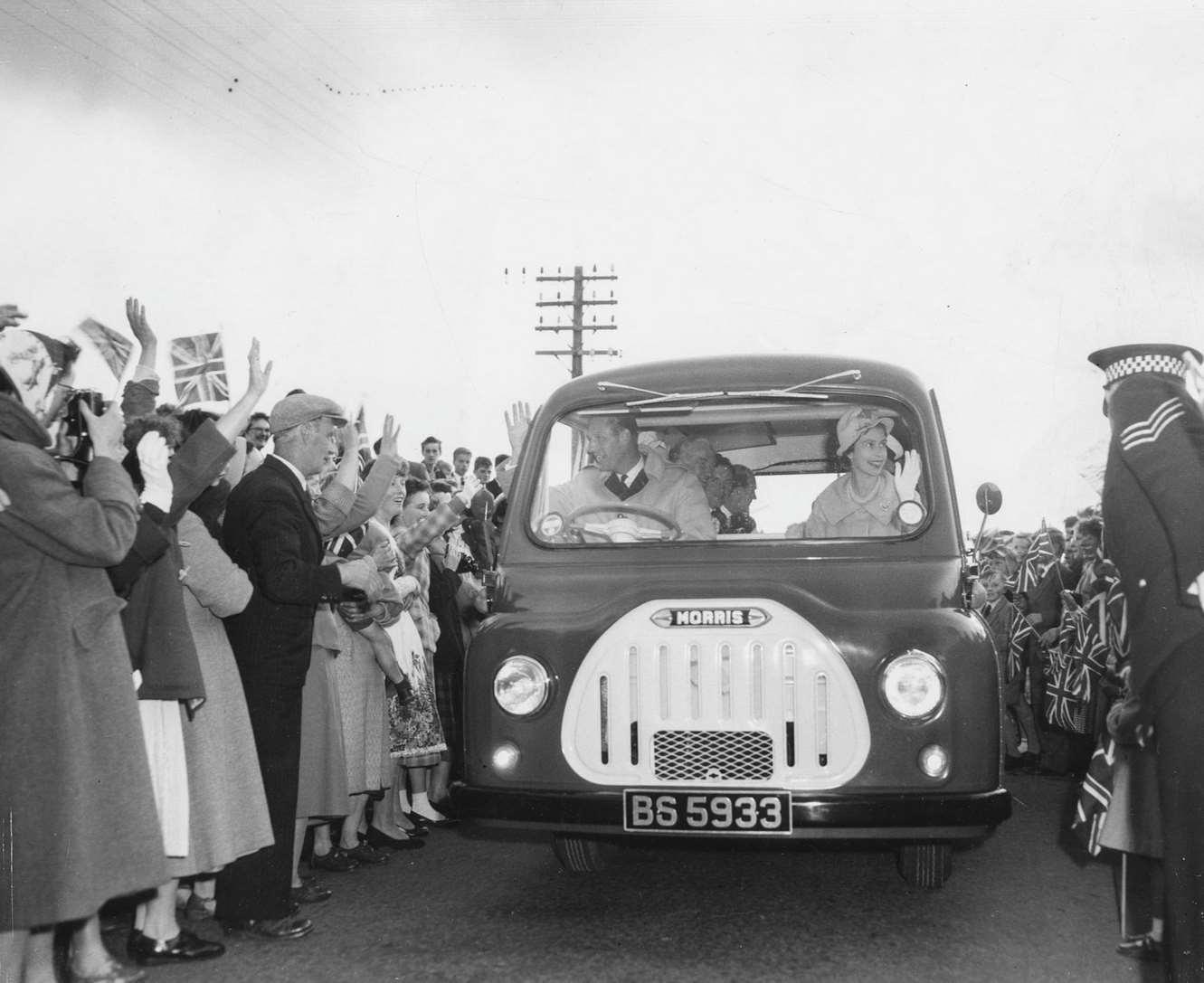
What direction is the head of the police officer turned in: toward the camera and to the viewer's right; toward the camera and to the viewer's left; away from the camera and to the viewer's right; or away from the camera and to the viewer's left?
away from the camera and to the viewer's left

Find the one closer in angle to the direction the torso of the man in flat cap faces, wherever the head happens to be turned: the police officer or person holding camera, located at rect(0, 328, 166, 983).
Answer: the police officer

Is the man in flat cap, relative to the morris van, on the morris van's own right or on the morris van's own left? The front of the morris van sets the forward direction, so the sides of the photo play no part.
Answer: on the morris van's own right

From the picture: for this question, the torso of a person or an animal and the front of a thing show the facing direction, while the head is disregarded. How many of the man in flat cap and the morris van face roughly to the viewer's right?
1

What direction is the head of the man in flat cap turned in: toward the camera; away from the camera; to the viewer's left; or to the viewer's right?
to the viewer's right

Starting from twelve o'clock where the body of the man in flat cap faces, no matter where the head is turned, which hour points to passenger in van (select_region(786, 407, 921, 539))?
The passenger in van is roughly at 12 o'clock from the man in flat cap.

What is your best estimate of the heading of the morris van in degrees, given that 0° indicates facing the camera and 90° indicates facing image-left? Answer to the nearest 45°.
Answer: approximately 0°

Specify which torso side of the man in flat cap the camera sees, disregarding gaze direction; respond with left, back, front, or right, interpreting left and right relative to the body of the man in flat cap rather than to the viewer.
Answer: right

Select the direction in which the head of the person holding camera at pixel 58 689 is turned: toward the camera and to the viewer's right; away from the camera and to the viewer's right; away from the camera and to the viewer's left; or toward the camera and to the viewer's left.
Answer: away from the camera and to the viewer's right

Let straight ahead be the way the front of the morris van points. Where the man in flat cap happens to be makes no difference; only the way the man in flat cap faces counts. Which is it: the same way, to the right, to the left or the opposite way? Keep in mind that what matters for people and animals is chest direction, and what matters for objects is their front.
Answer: to the left
